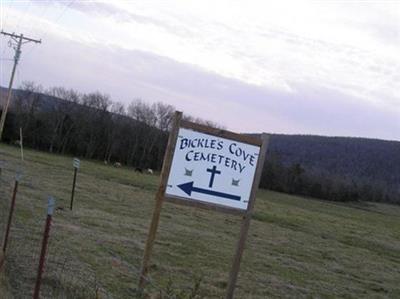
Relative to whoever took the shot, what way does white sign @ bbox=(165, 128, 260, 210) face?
facing the viewer
